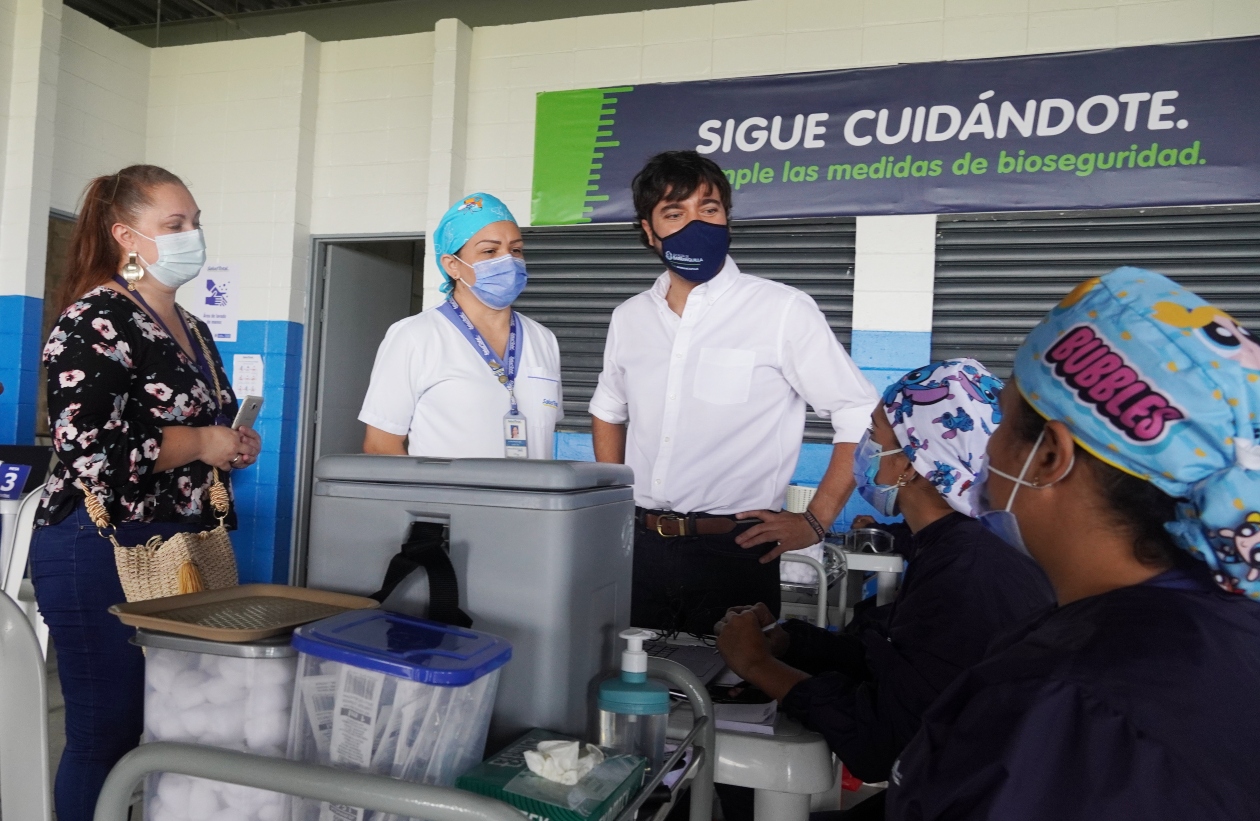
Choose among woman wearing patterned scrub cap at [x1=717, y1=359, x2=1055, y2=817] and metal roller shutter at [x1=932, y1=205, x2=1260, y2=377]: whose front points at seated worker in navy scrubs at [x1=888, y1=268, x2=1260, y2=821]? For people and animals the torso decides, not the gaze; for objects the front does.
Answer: the metal roller shutter

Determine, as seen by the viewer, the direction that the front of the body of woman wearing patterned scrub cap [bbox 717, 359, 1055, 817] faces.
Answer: to the viewer's left

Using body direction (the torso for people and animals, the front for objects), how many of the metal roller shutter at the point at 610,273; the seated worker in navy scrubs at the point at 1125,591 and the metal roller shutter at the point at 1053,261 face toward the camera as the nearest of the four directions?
2

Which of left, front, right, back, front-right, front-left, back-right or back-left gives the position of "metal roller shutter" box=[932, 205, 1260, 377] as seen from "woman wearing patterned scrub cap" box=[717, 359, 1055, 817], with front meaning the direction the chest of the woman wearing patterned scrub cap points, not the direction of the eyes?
right

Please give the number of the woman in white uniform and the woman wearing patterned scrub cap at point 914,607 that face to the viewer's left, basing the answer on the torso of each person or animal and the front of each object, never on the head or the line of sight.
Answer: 1

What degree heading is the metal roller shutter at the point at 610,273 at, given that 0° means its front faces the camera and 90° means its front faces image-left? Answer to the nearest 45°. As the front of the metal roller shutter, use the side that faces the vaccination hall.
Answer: approximately 0°

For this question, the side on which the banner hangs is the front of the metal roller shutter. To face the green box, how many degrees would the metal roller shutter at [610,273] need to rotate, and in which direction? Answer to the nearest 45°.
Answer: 0° — it already faces it

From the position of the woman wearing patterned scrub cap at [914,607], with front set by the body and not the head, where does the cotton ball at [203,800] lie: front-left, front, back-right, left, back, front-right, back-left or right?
front-left

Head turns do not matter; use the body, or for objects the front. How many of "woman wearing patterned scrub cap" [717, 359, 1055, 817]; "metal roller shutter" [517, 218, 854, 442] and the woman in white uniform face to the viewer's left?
1

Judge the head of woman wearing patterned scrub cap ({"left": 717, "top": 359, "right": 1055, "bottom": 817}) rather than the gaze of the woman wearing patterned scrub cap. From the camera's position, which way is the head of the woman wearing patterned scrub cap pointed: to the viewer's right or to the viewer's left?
to the viewer's left

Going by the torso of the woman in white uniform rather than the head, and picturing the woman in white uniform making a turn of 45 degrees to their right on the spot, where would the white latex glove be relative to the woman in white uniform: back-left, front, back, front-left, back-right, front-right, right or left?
front

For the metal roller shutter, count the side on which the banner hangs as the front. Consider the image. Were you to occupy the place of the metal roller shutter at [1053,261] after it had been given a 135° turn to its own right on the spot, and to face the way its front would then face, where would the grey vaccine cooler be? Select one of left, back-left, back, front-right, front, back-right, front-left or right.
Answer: back-left

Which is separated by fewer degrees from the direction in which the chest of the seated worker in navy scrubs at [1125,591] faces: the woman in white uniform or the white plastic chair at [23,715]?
the woman in white uniform

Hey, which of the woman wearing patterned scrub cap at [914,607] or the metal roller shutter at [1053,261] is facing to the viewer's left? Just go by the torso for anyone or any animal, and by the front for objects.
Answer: the woman wearing patterned scrub cap

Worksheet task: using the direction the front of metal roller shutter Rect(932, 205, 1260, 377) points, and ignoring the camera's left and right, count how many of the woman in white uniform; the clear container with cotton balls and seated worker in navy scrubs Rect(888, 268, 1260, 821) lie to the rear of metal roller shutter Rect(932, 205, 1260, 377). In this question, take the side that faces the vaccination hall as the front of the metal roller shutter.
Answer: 0

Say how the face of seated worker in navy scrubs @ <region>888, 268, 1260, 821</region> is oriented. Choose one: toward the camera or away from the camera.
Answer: away from the camera

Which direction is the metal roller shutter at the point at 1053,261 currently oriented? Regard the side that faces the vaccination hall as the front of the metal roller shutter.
toward the camera

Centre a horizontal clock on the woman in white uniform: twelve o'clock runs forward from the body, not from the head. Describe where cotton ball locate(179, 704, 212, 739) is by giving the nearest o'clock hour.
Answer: The cotton ball is roughly at 2 o'clock from the woman in white uniform.

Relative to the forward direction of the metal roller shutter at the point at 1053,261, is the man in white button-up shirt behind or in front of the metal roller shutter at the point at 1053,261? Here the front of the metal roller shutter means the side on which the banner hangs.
in front
